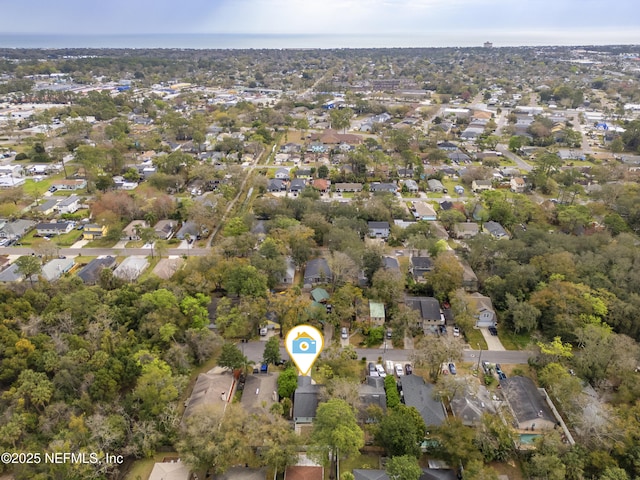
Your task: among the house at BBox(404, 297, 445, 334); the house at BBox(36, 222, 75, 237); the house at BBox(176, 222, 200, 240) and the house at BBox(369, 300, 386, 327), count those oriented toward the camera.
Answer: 4

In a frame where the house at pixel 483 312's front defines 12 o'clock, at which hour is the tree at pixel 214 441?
The tree is roughly at 1 o'clock from the house.

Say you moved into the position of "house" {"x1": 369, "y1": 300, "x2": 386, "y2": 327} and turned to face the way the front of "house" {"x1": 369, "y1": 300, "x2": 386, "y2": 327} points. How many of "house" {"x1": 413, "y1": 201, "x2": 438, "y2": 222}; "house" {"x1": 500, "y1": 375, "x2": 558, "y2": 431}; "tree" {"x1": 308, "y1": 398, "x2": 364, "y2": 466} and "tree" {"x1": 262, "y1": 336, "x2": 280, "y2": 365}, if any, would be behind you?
1

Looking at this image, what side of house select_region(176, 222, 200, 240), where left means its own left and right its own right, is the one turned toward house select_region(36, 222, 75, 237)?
right

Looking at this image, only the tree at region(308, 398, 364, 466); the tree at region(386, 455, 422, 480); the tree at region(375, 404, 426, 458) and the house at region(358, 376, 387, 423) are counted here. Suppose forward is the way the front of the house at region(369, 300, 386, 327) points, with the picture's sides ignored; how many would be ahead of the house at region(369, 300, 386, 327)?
4

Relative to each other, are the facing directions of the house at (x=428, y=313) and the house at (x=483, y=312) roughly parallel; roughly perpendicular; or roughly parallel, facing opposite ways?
roughly parallel

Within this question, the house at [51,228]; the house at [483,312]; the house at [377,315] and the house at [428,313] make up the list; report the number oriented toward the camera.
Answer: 4

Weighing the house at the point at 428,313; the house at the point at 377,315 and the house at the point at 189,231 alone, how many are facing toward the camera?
3

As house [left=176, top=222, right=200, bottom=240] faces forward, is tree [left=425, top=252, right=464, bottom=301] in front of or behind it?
in front

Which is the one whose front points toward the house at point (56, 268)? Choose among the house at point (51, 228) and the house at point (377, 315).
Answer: the house at point (51, 228)

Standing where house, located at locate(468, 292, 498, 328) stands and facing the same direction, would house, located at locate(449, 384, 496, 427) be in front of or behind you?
in front

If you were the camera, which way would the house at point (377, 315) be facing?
facing the viewer

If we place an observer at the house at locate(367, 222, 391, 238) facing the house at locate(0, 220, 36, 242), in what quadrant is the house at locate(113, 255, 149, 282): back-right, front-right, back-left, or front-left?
front-left

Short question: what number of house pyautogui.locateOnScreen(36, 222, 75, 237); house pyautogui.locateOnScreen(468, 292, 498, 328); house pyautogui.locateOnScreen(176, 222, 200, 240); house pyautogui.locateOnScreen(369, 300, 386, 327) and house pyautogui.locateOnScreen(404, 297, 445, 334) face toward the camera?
5

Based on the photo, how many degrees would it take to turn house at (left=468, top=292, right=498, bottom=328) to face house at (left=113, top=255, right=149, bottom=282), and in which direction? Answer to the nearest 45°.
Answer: approximately 90° to its right

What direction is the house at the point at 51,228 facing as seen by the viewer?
toward the camera

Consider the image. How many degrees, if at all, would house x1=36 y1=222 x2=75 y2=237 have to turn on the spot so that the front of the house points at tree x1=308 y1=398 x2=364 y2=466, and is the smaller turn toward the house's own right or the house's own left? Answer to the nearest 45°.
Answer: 0° — it already faces it

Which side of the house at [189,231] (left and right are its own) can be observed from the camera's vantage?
front

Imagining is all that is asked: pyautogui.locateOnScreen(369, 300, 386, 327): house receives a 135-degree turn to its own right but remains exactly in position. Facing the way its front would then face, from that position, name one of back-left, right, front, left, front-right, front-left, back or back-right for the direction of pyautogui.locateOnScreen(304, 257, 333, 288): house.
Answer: front

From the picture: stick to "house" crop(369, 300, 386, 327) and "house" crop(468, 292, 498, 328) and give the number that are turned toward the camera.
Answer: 2
